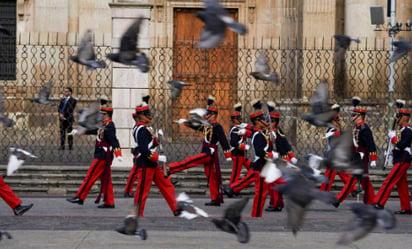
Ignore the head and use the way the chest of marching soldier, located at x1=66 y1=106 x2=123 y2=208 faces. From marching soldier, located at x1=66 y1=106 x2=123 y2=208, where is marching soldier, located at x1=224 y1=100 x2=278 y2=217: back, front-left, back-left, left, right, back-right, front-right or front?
back-left

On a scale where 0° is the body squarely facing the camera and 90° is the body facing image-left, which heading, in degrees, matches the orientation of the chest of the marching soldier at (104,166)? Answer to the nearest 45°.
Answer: approximately 90°

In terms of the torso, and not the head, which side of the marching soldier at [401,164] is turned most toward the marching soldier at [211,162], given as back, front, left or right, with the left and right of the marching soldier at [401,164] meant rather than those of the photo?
front

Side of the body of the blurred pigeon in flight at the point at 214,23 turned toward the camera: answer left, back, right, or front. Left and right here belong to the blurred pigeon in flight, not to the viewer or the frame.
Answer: left

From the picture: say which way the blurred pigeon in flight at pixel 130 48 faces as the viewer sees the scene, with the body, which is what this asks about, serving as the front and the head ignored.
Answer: to the viewer's left

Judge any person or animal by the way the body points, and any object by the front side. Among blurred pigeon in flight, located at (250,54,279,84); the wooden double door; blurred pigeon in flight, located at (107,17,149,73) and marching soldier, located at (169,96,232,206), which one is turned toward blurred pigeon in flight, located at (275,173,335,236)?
the wooden double door

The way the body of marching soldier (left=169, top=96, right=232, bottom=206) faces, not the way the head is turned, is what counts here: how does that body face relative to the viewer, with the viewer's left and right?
facing to the left of the viewer

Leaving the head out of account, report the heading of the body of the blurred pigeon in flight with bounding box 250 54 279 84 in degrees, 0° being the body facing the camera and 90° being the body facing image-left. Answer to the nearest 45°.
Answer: approximately 90°

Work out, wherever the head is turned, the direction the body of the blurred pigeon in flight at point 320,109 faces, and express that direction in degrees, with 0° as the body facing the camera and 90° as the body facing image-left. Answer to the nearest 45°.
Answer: approximately 90°

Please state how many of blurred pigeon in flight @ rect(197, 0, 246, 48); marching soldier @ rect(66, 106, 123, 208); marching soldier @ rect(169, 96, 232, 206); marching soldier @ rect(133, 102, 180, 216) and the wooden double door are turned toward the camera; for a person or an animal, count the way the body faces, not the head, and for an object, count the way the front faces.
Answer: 1

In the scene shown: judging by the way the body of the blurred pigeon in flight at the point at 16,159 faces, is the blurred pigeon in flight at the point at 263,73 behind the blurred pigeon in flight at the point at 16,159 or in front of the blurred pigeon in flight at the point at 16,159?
behind
